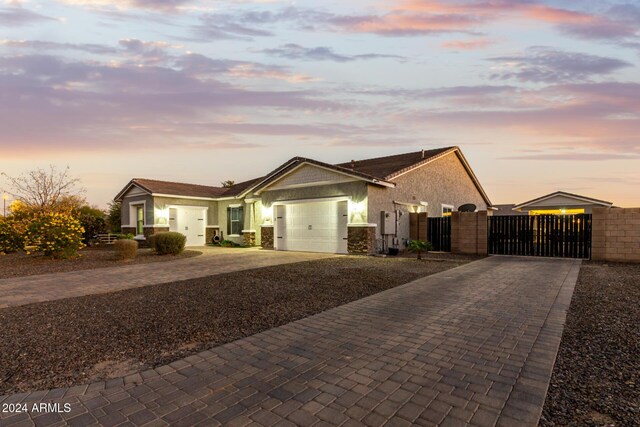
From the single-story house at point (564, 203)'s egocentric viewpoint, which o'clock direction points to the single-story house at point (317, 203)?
the single-story house at point (317, 203) is roughly at 1 o'clock from the single-story house at point (564, 203).

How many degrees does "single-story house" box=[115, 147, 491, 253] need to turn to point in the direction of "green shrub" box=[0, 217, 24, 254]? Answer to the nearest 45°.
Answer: approximately 45° to its right

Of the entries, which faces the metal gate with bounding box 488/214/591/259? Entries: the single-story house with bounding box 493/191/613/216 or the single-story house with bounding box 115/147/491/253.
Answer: the single-story house with bounding box 493/191/613/216

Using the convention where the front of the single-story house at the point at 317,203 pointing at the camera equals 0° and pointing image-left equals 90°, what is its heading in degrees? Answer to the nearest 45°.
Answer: approximately 45°

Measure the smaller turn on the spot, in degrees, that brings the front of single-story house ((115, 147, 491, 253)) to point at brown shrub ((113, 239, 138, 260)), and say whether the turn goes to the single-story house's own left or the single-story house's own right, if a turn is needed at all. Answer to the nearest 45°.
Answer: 0° — it already faces it

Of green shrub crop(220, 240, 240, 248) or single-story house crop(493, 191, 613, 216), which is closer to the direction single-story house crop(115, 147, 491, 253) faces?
the green shrub

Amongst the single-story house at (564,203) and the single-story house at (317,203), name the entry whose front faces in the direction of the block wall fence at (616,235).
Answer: the single-story house at (564,203)

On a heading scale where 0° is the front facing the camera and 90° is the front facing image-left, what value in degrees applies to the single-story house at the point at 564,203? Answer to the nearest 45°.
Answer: approximately 0°
